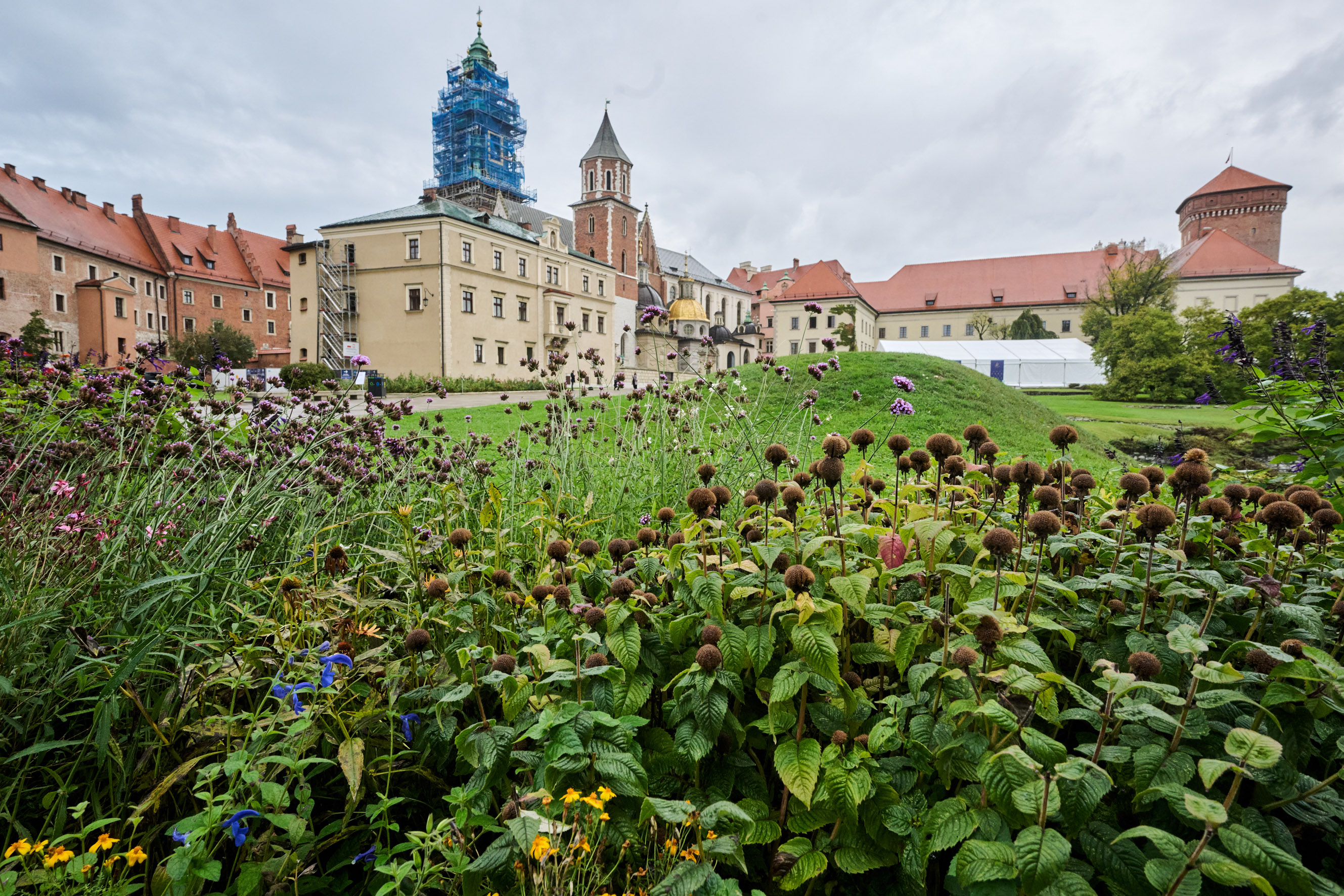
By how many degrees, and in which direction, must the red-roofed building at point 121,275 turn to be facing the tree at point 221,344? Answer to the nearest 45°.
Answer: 0° — it already faces it

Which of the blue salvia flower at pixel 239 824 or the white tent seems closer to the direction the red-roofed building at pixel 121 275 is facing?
the white tent

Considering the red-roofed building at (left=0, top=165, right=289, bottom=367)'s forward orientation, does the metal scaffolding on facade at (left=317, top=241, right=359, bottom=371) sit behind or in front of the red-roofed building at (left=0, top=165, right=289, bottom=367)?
in front

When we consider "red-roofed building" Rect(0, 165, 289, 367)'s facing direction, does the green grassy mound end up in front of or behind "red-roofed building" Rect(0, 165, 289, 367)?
in front

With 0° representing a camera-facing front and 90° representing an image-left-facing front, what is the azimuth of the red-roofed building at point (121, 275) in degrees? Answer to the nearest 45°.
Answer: approximately 315°

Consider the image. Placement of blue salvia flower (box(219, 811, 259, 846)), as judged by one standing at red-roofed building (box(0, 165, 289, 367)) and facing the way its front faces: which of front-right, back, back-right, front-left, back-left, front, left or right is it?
front-right

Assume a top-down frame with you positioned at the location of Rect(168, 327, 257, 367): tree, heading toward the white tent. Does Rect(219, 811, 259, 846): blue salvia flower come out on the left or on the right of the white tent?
right
